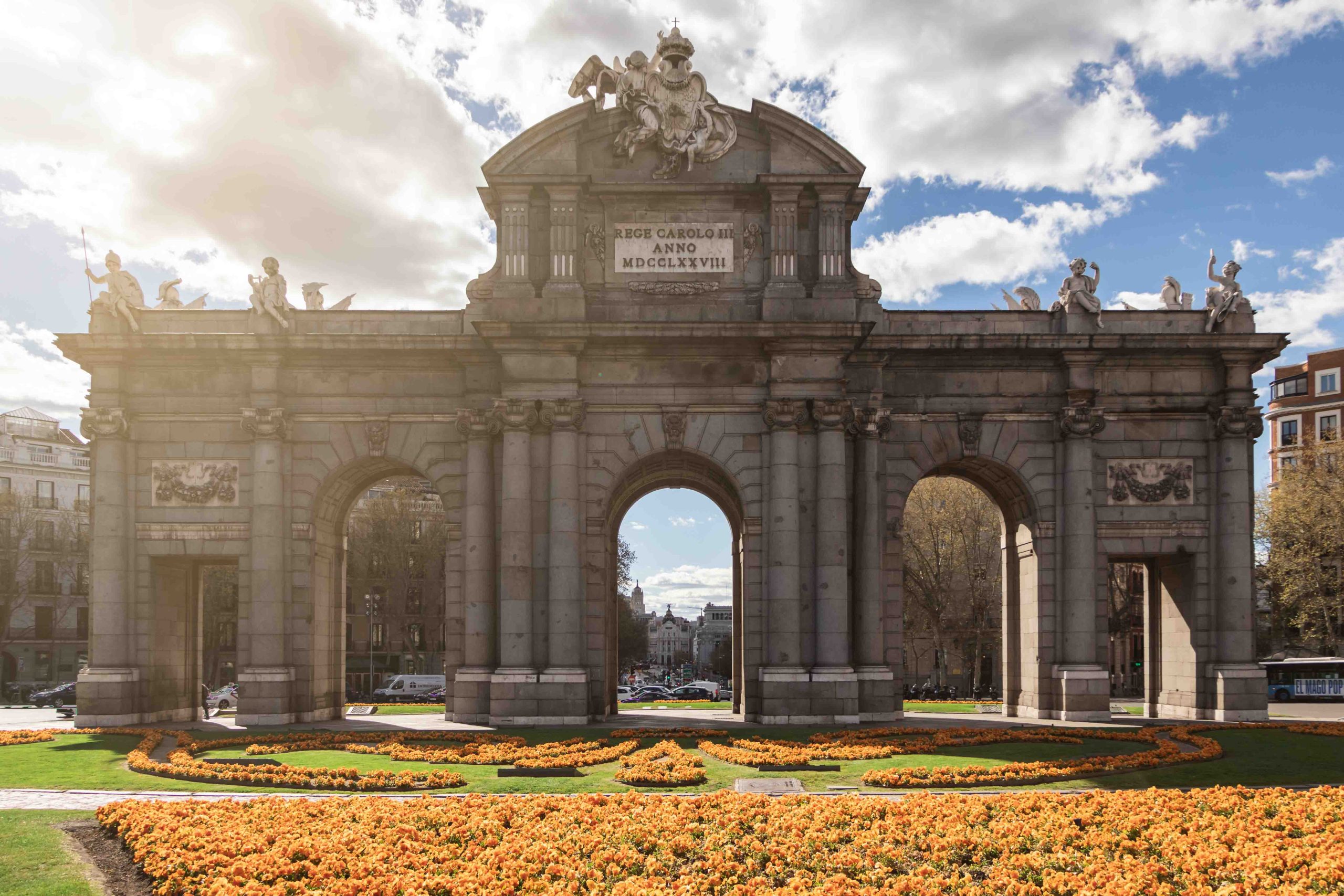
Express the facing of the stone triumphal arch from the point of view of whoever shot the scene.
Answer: facing the viewer
